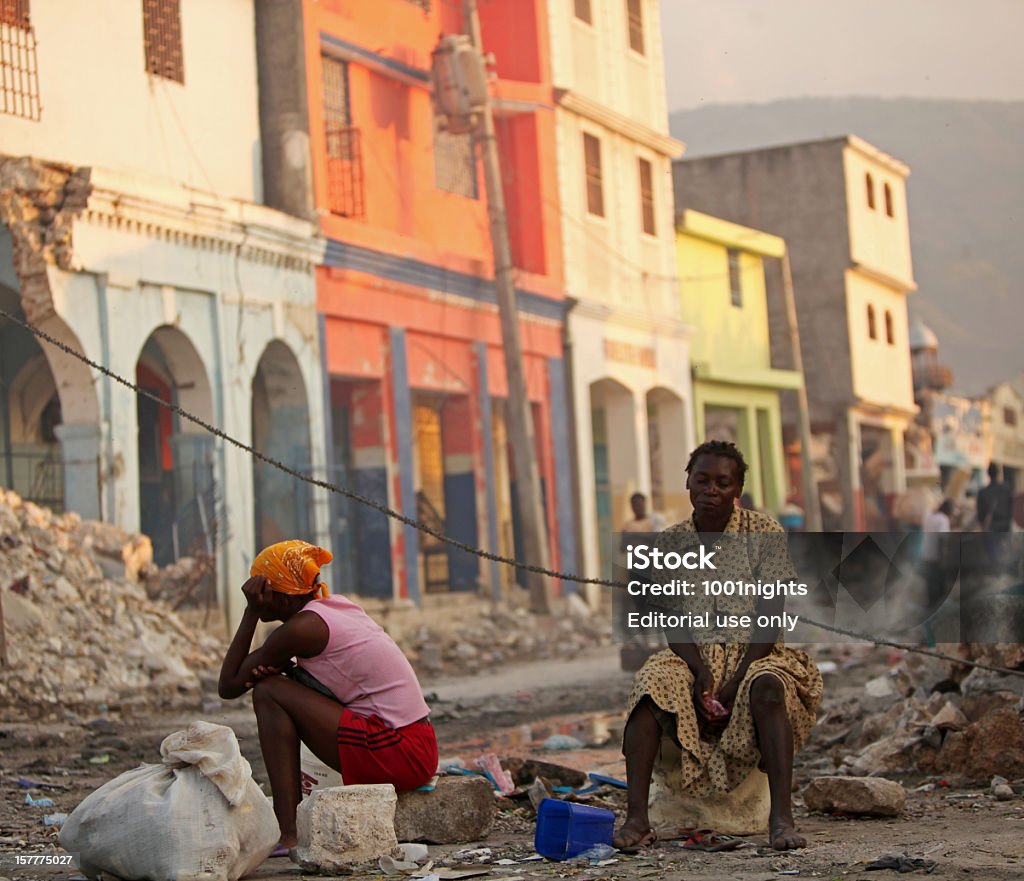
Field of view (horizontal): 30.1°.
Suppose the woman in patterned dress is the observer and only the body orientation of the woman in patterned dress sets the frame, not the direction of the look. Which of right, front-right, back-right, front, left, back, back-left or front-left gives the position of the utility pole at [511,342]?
back

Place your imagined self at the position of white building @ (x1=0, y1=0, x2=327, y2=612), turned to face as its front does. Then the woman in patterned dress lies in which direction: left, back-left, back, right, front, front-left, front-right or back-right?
front-right

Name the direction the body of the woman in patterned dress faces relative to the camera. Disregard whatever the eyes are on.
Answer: toward the camera

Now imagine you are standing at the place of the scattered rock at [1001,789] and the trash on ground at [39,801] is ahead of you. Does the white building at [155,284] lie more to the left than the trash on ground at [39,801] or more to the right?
right

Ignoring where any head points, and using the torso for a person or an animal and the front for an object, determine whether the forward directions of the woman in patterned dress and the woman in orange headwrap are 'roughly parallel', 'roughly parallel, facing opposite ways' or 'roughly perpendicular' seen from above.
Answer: roughly perpendicular

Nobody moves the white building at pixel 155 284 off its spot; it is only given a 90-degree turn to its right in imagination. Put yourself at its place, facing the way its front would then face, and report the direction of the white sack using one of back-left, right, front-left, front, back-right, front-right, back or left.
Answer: front-left

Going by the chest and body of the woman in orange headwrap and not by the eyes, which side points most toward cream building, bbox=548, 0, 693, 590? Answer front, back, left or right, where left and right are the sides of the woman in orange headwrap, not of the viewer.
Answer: right

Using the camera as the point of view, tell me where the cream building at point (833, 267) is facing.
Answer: facing the viewer and to the right of the viewer

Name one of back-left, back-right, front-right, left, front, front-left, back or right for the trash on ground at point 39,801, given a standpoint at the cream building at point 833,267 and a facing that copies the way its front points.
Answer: front-right

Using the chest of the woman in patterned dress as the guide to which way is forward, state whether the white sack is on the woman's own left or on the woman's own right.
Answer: on the woman's own right

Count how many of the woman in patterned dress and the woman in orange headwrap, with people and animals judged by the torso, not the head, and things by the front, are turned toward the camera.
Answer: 1

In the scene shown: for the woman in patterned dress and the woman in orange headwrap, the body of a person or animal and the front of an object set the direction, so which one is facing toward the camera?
the woman in patterned dress

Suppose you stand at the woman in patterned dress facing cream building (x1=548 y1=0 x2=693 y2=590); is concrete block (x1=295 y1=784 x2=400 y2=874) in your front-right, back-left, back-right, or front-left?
back-left

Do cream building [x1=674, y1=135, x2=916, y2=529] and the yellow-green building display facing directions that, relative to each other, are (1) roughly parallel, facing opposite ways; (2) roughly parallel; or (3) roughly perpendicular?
roughly parallel
